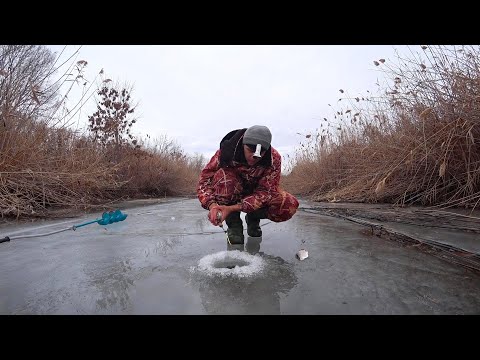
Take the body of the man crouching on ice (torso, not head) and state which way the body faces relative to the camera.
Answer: toward the camera
